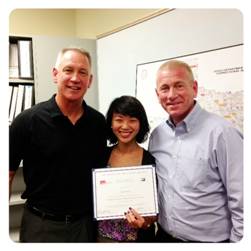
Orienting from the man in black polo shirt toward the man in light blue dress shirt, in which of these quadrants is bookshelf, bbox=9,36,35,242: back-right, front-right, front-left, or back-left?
back-left

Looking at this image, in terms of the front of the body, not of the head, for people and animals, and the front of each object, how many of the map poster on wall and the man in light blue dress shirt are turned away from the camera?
0

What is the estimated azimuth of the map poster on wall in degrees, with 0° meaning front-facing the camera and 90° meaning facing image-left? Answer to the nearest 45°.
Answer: approximately 45°

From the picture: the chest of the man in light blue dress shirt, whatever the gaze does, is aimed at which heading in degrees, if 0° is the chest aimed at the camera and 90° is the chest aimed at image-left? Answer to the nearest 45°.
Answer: approximately 45°

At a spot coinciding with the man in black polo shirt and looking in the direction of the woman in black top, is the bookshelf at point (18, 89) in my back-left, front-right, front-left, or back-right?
back-left
